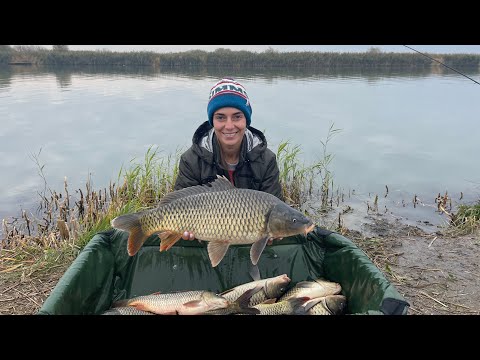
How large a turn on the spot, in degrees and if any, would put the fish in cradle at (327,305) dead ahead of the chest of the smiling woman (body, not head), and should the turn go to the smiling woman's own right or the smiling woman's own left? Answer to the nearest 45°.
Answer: approximately 45° to the smiling woman's own left

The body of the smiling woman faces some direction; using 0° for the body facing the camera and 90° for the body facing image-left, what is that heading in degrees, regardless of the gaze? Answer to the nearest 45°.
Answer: approximately 0°

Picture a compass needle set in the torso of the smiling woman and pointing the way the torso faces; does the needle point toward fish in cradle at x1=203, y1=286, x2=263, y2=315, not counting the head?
yes

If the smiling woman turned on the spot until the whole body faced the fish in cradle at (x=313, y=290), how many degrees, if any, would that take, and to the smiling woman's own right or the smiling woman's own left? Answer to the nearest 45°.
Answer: approximately 45° to the smiling woman's own left

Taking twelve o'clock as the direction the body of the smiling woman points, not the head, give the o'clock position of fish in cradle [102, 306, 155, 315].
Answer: The fish in cradle is roughly at 1 o'clock from the smiling woman.

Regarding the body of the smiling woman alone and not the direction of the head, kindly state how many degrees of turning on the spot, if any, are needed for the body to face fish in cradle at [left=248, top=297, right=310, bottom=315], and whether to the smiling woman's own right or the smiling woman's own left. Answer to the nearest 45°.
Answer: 0° — they already face it
